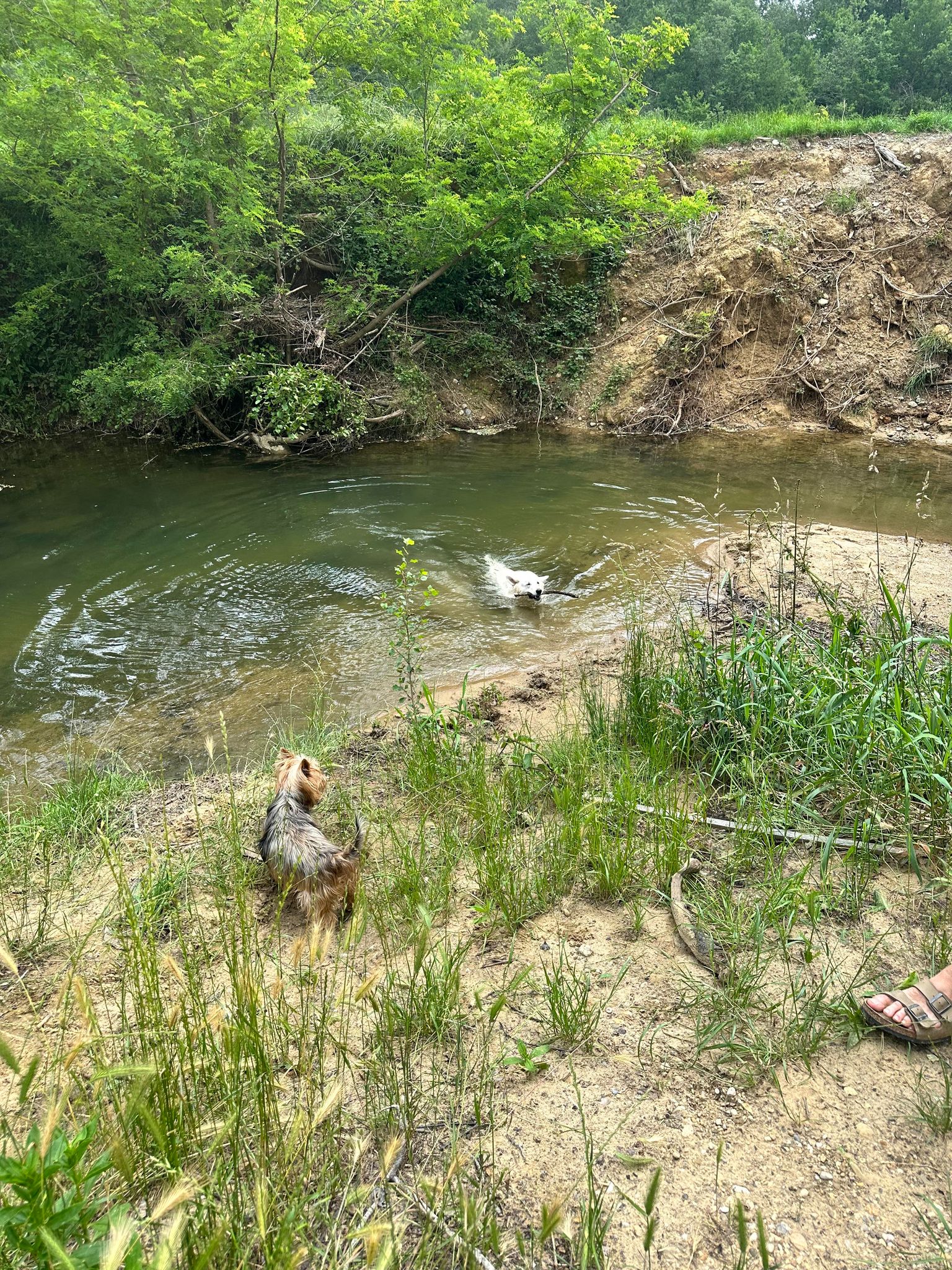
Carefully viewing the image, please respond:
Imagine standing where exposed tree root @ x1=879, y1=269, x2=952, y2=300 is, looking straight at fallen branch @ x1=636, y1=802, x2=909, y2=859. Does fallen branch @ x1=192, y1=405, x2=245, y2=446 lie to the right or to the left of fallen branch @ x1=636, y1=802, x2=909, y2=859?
right

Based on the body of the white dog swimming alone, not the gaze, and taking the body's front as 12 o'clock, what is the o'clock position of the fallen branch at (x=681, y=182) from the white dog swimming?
The fallen branch is roughly at 8 o'clock from the white dog swimming.

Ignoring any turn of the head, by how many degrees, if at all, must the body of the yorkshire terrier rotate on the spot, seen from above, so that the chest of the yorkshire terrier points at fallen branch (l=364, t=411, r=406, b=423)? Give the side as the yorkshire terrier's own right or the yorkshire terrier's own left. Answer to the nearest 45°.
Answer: approximately 45° to the yorkshire terrier's own right

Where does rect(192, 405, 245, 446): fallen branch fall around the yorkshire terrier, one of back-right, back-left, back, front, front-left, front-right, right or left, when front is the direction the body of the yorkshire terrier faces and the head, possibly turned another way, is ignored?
front-right

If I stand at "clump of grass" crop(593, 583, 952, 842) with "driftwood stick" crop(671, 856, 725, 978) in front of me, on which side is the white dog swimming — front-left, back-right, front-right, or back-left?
back-right

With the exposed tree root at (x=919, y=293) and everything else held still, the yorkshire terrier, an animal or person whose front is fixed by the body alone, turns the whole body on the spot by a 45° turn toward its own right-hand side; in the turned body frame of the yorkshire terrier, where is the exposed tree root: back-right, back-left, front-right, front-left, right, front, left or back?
front-right

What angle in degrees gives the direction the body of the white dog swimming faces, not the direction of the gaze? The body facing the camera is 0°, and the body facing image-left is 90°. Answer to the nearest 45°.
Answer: approximately 315°

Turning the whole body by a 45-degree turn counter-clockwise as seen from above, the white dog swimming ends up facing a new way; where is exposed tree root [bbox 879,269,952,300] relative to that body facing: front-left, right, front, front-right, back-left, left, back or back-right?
front-left

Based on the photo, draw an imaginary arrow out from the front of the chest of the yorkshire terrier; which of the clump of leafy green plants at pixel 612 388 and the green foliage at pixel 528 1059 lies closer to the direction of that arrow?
the clump of leafy green plants

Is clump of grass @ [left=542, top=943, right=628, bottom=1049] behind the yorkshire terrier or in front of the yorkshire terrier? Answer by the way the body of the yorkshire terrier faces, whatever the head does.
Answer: behind

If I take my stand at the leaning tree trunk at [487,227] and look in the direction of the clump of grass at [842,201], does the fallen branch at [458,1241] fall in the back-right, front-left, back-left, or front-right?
back-right

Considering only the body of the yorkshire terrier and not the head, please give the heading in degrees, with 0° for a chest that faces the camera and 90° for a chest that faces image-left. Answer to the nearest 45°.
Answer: approximately 135°

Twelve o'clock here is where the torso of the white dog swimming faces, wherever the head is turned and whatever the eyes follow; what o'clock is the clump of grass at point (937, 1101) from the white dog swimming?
The clump of grass is roughly at 1 o'clock from the white dog swimming.

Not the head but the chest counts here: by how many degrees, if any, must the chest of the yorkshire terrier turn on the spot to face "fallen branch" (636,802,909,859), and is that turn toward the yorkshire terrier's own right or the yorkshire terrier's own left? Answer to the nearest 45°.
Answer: approximately 135° to the yorkshire terrier's own right

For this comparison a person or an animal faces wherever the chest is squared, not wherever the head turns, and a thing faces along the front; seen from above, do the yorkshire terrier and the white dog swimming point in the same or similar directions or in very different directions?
very different directions
